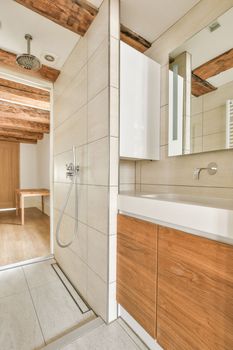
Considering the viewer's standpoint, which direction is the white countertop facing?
facing the viewer and to the left of the viewer

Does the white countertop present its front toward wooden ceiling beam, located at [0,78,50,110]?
no

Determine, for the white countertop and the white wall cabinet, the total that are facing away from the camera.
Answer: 0

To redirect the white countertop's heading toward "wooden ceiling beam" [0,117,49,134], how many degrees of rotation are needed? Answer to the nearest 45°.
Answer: approximately 90° to its right
